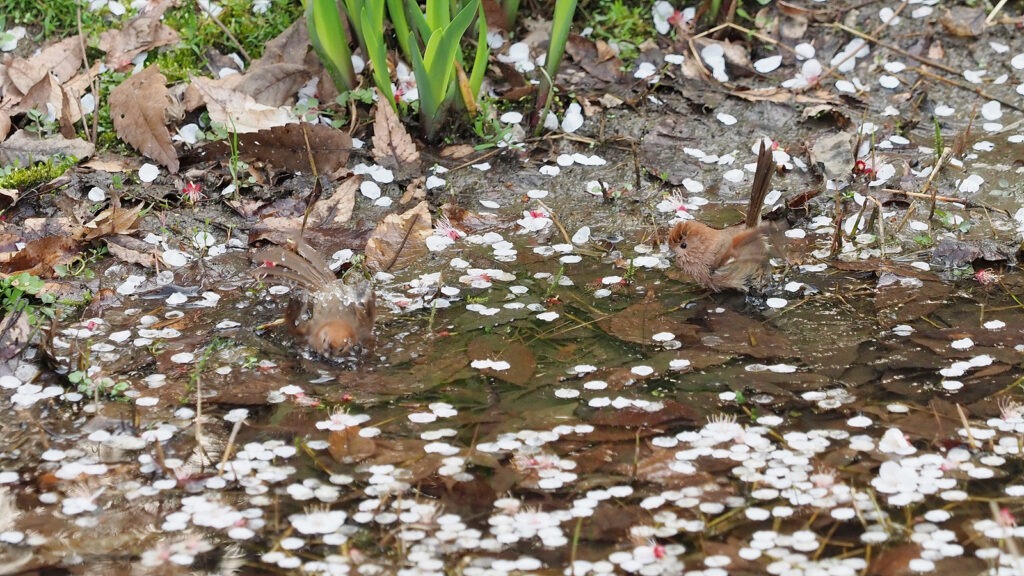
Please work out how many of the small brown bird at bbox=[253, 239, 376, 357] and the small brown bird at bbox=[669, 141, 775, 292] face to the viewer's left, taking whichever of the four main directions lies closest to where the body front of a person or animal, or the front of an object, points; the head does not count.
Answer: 1

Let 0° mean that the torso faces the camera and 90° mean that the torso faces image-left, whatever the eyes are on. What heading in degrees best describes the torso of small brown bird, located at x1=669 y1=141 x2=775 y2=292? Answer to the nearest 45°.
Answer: approximately 90°

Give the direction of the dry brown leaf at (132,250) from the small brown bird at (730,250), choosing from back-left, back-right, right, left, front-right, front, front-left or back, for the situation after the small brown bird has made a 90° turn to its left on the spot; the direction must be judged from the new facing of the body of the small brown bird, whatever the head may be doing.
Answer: right

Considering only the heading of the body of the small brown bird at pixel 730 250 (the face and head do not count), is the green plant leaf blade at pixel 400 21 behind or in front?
in front

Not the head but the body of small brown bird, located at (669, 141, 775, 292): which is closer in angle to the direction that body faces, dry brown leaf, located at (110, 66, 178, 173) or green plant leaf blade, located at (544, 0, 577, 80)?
the dry brown leaf

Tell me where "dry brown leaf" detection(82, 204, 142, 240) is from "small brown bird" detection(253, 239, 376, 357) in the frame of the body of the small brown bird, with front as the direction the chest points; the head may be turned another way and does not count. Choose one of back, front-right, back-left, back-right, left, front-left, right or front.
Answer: back-right

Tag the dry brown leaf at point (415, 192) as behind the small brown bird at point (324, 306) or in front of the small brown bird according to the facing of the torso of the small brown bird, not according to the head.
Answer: behind

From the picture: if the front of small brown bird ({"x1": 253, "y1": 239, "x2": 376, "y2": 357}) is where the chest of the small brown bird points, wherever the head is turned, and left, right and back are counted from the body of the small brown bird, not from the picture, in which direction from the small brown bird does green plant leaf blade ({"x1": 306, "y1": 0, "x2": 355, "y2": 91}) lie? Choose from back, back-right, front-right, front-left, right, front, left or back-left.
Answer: back

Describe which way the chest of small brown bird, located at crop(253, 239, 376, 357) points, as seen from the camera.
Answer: toward the camera

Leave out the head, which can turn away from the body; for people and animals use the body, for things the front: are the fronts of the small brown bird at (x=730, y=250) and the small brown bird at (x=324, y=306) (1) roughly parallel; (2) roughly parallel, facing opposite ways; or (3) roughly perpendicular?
roughly perpendicular

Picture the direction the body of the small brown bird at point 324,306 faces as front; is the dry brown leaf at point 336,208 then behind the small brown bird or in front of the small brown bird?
behind

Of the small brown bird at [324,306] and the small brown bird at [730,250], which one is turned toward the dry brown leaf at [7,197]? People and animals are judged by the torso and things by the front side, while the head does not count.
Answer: the small brown bird at [730,250]

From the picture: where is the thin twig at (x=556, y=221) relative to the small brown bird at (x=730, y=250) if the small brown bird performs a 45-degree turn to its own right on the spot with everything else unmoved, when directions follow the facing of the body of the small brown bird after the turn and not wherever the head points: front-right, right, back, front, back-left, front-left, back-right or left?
front

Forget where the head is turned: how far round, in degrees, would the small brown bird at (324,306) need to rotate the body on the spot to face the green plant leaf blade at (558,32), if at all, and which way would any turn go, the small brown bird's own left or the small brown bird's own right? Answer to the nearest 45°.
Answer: approximately 135° to the small brown bird's own left

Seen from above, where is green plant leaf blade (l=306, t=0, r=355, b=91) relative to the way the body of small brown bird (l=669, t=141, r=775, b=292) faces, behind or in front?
in front
